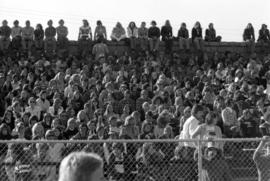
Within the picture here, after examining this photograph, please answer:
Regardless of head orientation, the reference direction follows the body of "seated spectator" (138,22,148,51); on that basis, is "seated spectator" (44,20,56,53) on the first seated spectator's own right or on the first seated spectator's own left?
on the first seated spectator's own right

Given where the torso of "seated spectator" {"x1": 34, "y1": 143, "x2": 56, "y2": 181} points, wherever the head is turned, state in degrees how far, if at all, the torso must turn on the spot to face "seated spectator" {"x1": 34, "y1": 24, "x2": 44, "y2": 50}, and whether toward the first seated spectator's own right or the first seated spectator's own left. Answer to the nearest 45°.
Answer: approximately 180°

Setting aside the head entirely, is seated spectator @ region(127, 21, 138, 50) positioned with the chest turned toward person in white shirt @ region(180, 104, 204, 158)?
yes

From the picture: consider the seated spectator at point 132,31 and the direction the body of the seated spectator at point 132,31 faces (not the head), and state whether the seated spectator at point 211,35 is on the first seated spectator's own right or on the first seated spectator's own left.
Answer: on the first seated spectator's own left
